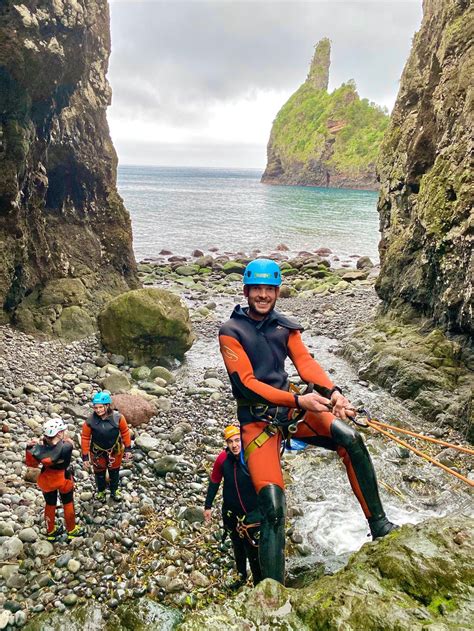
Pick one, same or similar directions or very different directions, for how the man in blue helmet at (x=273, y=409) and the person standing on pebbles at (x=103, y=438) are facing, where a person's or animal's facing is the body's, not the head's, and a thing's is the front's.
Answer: same or similar directions

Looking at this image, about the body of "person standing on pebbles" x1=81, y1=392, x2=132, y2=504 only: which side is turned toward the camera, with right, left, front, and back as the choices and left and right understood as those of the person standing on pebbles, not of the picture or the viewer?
front

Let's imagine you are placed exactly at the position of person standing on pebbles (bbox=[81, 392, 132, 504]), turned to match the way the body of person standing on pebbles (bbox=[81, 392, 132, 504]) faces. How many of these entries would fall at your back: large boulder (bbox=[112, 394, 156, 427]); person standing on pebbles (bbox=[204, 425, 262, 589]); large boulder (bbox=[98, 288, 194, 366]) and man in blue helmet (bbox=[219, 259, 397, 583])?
2

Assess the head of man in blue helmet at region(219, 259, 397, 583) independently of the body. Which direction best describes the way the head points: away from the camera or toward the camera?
toward the camera

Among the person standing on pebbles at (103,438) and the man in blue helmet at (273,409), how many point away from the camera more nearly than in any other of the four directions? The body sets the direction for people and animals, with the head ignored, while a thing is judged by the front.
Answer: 0

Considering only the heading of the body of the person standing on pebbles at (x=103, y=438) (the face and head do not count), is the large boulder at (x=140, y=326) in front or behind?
behind

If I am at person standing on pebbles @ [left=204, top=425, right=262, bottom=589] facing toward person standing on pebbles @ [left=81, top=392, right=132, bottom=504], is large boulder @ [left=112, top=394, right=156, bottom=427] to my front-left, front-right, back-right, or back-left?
front-right

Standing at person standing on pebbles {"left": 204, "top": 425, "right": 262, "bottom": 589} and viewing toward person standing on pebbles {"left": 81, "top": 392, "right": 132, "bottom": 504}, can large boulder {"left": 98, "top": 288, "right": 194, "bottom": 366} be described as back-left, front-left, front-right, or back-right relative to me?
front-right

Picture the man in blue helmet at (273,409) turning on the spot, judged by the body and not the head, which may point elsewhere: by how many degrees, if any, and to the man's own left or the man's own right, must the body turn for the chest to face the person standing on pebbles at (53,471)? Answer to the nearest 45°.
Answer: approximately 135° to the man's own right

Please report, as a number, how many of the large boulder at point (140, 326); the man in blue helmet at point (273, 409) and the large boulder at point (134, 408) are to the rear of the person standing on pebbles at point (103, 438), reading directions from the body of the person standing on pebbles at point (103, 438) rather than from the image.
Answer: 2

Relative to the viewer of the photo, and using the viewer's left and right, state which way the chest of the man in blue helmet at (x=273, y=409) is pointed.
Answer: facing the viewer and to the right of the viewer

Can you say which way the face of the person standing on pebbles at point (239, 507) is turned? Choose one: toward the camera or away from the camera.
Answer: toward the camera

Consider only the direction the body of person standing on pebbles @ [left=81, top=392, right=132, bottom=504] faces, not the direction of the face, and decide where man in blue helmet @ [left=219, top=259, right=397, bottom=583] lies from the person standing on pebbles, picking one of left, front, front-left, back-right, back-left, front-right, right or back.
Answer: front-left

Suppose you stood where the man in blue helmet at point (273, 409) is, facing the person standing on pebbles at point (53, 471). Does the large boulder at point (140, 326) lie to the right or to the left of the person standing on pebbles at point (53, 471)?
right
